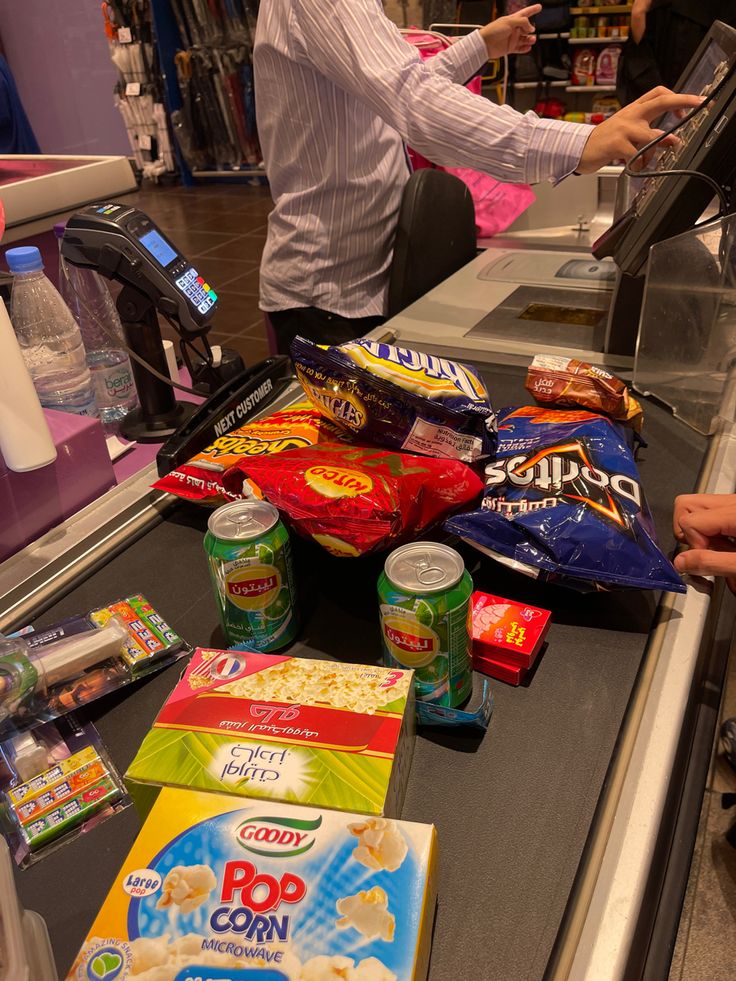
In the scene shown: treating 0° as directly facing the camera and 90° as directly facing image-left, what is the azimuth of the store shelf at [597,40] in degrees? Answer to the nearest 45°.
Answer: approximately 0°

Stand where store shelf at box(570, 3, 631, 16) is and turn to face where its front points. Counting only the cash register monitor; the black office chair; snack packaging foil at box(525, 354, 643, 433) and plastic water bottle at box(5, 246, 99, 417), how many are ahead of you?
4

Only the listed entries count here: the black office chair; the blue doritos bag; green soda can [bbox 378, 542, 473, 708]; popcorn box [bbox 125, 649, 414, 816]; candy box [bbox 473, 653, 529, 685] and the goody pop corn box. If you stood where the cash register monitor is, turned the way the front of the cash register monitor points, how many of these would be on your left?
5

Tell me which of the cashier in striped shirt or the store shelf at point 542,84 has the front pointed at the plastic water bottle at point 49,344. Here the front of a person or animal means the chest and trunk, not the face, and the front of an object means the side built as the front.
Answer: the store shelf

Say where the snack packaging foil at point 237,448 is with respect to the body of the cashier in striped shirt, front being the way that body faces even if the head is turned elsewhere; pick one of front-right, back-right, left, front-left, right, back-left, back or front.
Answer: right

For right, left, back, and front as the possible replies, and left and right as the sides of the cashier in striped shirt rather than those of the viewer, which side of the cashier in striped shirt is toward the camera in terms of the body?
right

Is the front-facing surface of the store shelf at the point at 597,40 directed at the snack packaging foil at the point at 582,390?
yes

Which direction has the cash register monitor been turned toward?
to the viewer's left

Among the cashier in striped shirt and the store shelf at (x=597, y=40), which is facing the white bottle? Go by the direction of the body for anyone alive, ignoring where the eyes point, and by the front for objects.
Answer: the store shelf

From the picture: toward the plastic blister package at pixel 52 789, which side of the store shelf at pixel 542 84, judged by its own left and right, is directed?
front

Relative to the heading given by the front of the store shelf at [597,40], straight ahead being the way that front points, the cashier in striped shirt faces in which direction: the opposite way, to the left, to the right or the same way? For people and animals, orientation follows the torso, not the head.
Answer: to the left

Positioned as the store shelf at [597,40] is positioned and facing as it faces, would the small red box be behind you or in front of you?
in front

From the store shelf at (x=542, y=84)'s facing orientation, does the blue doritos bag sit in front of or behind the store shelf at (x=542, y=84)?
in front
